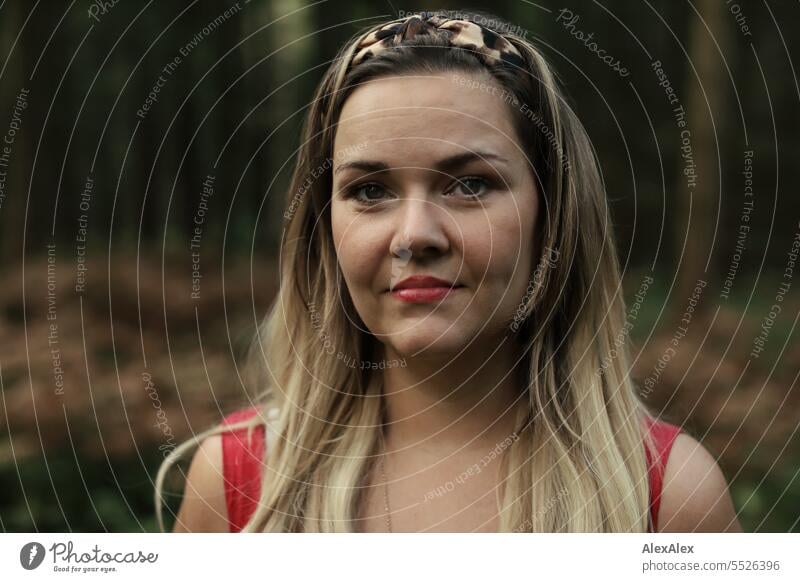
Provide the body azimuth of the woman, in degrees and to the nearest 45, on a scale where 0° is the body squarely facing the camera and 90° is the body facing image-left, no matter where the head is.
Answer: approximately 0°
